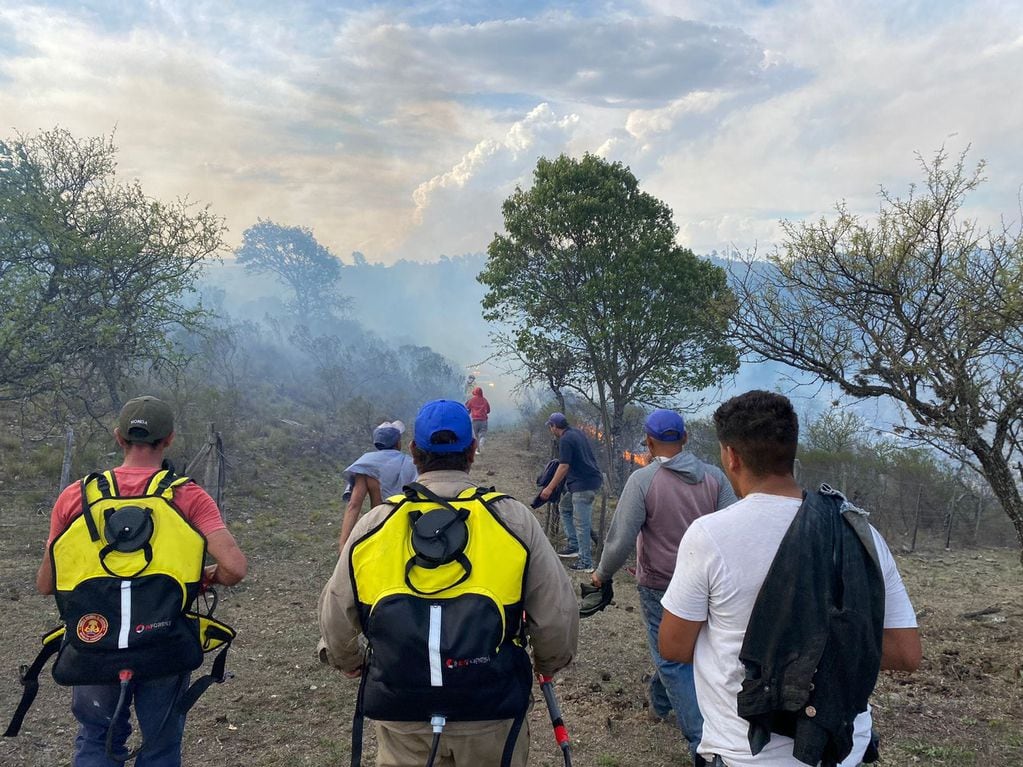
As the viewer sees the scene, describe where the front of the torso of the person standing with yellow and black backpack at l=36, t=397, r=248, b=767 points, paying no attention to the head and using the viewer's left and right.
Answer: facing away from the viewer

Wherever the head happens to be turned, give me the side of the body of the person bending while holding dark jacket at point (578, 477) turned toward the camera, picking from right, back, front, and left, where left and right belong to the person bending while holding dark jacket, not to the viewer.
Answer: left

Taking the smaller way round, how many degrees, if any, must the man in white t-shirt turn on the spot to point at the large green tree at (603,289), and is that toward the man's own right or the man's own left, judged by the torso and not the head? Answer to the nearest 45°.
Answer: approximately 45° to the man's own right

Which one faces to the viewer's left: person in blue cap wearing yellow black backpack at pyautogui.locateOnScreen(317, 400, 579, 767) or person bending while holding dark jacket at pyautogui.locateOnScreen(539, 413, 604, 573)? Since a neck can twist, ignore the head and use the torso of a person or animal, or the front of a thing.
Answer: person bending while holding dark jacket at pyautogui.locateOnScreen(539, 413, 604, 573)

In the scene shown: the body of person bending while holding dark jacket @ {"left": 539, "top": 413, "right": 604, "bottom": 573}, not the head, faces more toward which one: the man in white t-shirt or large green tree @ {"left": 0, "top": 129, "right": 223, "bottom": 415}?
the large green tree

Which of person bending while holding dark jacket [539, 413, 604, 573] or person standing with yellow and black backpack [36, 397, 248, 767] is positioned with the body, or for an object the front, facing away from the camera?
person standing with yellow and black backpack [36, 397, 248, 767]

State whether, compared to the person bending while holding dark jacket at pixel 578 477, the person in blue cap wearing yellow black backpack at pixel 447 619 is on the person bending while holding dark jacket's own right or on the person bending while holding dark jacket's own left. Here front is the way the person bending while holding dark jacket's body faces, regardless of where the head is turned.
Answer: on the person bending while holding dark jacket's own left

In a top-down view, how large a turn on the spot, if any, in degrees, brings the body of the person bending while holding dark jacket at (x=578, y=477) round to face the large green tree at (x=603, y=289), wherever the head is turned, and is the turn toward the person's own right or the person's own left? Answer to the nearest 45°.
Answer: approximately 90° to the person's own right

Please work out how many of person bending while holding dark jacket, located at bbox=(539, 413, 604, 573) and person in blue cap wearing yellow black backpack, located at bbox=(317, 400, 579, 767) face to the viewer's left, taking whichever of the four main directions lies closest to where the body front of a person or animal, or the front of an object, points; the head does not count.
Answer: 1

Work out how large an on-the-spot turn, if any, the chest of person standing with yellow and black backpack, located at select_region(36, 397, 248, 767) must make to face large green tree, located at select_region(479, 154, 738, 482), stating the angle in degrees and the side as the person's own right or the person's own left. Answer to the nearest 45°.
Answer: approximately 45° to the person's own right

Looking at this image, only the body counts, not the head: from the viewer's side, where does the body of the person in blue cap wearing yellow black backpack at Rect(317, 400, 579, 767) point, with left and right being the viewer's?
facing away from the viewer
